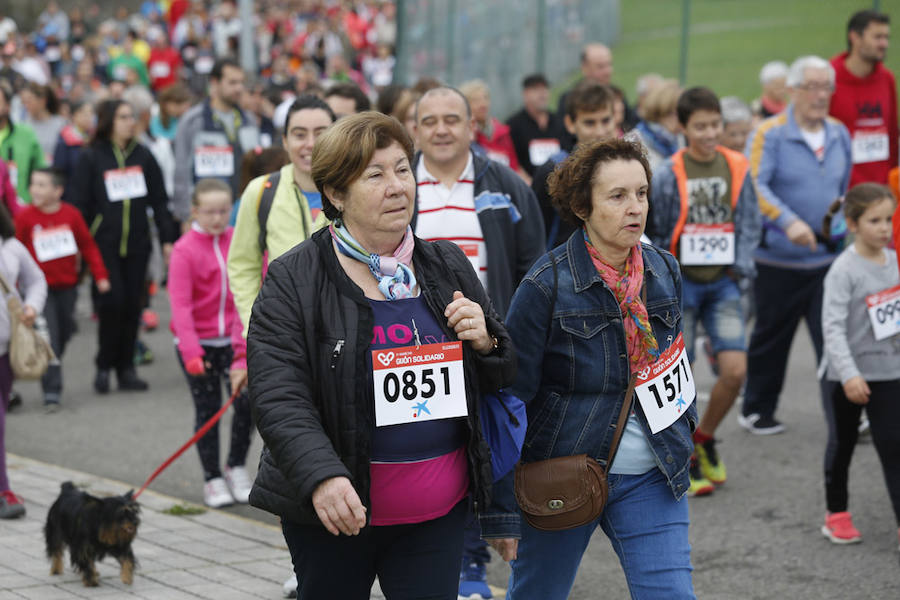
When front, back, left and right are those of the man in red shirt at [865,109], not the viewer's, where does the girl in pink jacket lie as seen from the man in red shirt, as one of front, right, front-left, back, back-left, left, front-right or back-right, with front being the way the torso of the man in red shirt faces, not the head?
right

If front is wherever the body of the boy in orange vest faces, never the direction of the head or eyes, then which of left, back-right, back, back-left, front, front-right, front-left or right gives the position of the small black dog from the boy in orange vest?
front-right

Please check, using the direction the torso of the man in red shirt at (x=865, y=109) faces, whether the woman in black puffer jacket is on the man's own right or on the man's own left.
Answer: on the man's own right

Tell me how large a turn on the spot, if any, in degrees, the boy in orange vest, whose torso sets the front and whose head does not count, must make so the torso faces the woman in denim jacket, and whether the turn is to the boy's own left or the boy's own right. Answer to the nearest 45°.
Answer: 0° — they already face them

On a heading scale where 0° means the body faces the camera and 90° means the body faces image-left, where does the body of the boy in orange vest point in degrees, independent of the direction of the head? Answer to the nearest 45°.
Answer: approximately 0°

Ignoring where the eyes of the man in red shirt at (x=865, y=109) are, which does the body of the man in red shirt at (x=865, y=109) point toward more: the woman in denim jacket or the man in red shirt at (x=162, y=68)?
the woman in denim jacket

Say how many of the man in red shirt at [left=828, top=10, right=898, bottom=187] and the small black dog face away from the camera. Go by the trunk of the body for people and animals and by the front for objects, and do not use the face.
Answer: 0
